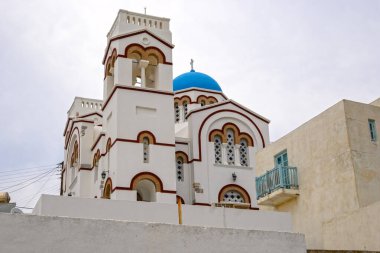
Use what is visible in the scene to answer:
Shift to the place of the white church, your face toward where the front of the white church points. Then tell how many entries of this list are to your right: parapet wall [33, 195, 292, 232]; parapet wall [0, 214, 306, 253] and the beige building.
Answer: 0

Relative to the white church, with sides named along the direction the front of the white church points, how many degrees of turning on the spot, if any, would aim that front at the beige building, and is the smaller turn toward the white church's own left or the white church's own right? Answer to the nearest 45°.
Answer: approximately 135° to the white church's own left

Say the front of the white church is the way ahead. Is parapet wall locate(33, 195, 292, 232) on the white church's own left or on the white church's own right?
on the white church's own left

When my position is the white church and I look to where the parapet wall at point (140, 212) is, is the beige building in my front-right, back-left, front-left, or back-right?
front-left
